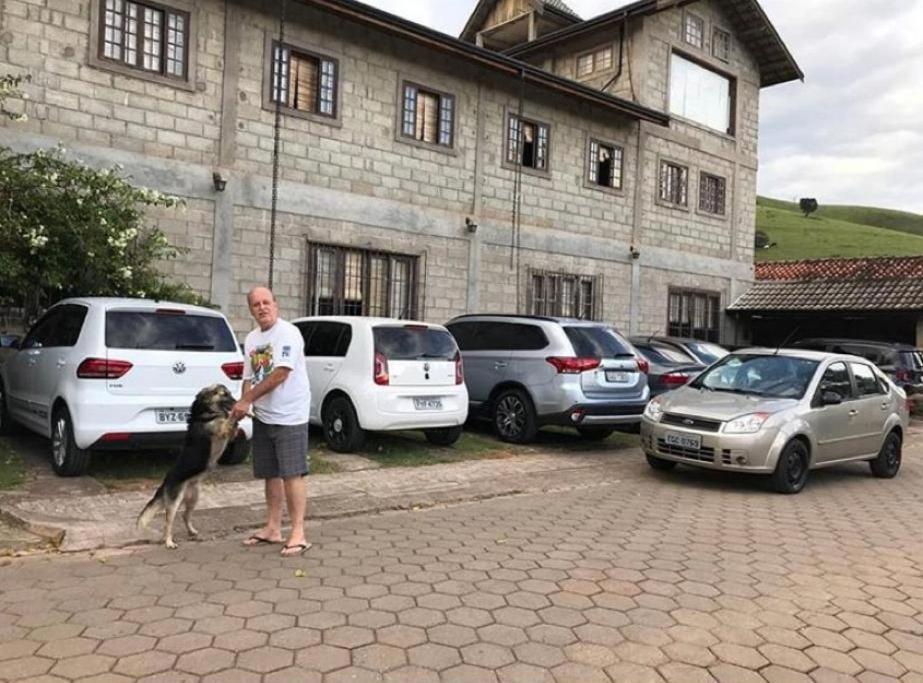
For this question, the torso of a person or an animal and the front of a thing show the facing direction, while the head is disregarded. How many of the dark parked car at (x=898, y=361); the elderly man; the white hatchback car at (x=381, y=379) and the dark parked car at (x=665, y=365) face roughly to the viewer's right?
0

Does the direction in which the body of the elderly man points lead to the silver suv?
no

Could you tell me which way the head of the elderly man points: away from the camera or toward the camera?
toward the camera

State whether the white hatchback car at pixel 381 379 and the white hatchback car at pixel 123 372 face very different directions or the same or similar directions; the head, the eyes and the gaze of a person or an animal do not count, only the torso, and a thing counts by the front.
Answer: same or similar directions

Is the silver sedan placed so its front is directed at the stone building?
no

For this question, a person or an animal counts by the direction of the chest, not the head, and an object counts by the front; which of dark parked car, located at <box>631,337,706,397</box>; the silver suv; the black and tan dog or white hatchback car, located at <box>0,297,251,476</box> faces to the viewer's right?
the black and tan dog

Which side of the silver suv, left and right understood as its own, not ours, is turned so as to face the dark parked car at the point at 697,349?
right

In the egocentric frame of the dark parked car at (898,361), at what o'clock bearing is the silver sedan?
The silver sedan is roughly at 8 o'clock from the dark parked car.

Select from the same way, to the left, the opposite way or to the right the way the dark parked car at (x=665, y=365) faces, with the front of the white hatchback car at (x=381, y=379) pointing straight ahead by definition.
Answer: the same way

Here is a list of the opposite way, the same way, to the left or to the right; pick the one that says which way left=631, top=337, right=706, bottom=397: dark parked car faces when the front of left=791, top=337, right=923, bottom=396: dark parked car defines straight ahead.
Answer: the same way

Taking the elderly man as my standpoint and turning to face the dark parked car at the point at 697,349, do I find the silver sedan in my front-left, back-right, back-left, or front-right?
front-right

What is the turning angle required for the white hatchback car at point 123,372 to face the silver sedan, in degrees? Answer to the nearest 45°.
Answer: approximately 135° to its right

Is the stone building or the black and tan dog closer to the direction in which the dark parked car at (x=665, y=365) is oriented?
the stone building

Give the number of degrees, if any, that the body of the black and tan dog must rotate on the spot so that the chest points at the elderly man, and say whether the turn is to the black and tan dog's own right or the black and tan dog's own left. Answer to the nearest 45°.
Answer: approximately 45° to the black and tan dog's own right

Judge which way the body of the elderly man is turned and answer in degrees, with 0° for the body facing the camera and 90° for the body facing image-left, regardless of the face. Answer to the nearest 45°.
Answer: approximately 45°

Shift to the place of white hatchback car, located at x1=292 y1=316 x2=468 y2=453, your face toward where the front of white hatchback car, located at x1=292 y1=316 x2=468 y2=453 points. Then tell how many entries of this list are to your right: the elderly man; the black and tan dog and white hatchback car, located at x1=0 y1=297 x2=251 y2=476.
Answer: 0

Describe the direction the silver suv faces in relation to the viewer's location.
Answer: facing away from the viewer and to the left of the viewer

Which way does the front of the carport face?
toward the camera

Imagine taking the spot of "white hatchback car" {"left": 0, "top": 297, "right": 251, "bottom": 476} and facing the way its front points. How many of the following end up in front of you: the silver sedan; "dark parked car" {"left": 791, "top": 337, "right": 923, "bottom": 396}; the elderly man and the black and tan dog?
0

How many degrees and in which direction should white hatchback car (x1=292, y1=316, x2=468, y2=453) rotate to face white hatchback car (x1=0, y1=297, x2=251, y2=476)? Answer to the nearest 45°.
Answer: approximately 90° to its left

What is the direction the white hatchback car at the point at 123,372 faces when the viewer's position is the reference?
facing away from the viewer and to the left of the viewer
